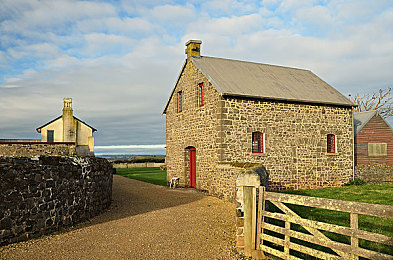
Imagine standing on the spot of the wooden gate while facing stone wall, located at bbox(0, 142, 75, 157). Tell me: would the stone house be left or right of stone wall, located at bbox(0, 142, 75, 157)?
right

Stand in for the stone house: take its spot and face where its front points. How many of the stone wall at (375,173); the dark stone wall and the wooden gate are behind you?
1

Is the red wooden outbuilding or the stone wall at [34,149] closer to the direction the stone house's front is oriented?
the stone wall

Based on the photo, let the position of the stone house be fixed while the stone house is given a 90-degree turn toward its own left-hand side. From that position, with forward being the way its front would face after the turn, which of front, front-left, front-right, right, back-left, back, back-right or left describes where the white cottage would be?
back

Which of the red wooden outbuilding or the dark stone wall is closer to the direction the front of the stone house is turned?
the dark stone wall

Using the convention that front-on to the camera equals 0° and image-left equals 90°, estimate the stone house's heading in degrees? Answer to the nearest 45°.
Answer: approximately 45°

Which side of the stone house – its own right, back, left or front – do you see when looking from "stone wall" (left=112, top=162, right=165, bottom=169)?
right

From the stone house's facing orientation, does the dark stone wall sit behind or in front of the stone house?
in front

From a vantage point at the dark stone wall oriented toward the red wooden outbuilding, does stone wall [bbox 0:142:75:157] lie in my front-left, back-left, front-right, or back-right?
front-left

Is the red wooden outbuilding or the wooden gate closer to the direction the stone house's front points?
the wooden gate

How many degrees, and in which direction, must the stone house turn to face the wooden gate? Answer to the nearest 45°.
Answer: approximately 45° to its left

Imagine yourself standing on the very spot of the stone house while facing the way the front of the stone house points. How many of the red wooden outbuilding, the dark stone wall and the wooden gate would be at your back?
1

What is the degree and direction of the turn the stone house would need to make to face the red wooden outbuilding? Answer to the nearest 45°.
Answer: approximately 180°
